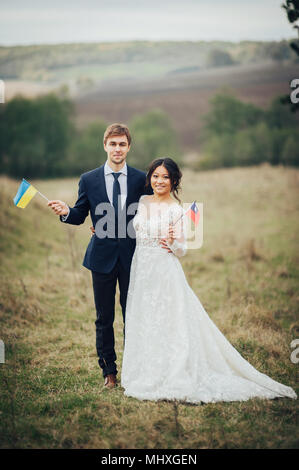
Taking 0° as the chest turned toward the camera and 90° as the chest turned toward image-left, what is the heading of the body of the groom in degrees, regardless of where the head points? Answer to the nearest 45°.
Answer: approximately 0°

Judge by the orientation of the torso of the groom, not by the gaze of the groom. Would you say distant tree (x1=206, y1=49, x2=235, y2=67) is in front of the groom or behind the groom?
behind

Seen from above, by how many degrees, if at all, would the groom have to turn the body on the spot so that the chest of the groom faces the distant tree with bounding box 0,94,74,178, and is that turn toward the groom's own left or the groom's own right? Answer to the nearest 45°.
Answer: approximately 180°

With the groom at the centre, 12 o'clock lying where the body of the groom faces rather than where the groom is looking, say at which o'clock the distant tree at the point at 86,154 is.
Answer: The distant tree is roughly at 6 o'clock from the groom.

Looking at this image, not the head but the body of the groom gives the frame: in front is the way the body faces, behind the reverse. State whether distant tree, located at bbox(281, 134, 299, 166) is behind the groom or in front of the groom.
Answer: behind

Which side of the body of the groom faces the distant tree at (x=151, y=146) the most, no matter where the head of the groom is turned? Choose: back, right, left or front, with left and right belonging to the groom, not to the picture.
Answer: back
